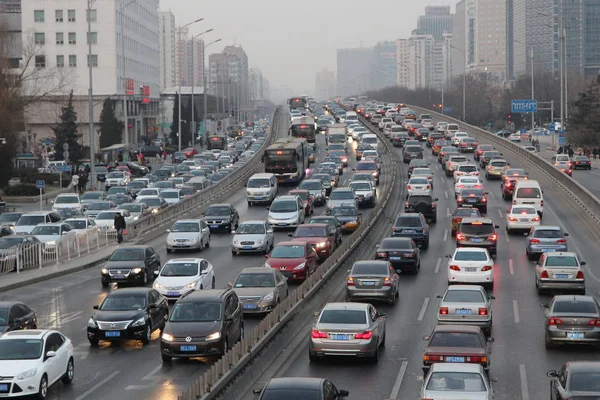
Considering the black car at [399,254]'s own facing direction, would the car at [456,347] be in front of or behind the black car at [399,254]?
behind

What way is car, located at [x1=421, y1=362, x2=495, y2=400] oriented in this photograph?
away from the camera

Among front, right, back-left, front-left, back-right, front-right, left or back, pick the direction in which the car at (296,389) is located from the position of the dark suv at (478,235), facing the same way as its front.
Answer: back

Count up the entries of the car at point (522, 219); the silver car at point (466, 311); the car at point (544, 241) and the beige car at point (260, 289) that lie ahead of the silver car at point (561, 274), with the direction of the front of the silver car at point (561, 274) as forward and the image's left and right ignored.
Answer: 2

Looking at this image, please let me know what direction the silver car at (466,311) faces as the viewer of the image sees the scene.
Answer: facing away from the viewer

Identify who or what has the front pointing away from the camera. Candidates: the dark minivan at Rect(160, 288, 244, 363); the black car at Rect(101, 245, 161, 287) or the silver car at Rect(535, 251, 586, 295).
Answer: the silver car

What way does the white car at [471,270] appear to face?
away from the camera

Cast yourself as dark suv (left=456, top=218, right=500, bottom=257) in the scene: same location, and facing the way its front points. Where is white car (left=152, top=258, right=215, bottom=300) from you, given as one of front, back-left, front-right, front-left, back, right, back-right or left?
back-left

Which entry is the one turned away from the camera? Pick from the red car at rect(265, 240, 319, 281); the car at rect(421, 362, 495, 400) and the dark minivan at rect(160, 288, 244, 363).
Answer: the car

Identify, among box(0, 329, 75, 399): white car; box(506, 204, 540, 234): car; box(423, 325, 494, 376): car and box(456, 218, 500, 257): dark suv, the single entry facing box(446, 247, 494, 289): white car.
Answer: box(423, 325, 494, 376): car

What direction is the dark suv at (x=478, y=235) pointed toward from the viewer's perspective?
away from the camera

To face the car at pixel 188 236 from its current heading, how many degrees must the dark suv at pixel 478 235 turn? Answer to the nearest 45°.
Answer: approximately 90° to its left

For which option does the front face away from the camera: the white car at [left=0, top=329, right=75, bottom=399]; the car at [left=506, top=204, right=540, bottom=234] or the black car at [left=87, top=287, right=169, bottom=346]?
the car

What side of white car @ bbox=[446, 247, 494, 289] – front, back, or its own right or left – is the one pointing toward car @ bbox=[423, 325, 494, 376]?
back

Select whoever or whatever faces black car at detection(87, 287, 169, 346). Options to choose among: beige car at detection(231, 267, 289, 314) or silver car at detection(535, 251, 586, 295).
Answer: beige car at detection(231, 267, 289, 314)

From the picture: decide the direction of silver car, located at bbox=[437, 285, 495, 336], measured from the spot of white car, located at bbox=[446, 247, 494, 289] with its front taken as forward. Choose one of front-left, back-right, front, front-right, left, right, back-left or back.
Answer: back

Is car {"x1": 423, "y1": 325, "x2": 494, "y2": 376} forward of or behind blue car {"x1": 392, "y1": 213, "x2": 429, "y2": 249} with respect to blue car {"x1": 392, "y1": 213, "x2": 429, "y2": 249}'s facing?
behind

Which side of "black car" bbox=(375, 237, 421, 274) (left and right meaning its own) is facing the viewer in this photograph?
back

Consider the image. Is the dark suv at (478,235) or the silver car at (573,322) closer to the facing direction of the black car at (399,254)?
the dark suv
